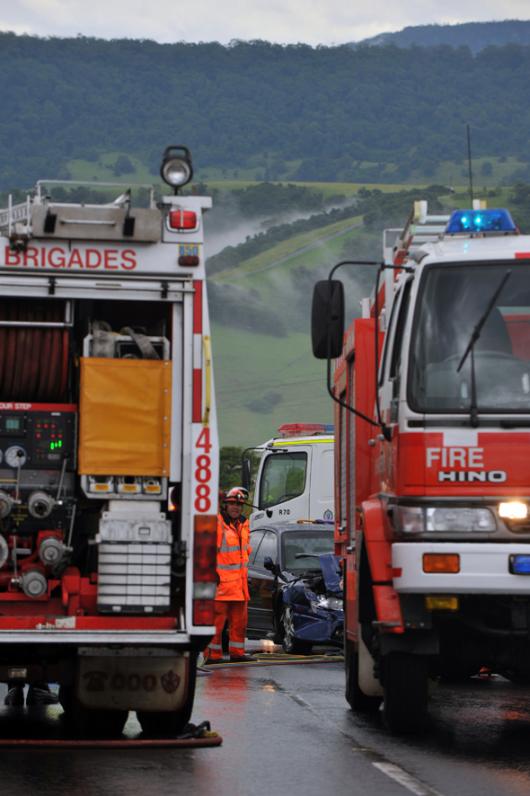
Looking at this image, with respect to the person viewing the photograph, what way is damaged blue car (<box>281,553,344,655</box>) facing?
facing the viewer and to the right of the viewer

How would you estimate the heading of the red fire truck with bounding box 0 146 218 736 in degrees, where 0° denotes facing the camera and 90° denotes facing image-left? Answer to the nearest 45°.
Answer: approximately 180°

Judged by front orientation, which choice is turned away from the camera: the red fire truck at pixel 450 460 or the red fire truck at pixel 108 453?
the red fire truck at pixel 108 453

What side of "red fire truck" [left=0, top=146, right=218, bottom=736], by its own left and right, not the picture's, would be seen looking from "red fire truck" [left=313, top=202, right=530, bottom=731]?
right

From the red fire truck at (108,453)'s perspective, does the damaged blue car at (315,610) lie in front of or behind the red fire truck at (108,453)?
in front

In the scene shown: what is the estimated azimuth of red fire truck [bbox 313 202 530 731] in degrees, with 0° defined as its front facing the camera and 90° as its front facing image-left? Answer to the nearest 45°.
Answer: approximately 0°

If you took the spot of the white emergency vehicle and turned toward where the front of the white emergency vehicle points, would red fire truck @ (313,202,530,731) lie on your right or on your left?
on your left

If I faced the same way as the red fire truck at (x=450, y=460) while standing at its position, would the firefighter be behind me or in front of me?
behind

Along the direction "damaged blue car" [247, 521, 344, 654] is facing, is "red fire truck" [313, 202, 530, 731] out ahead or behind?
ahead
